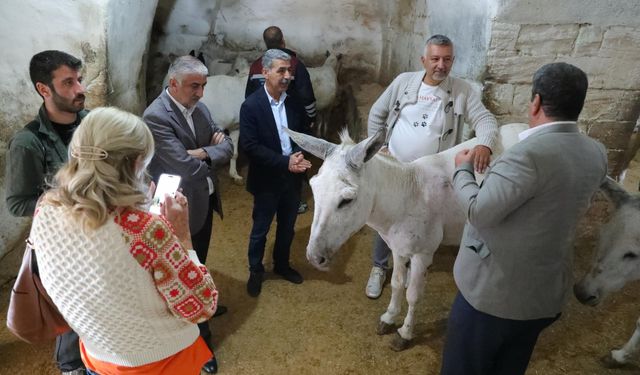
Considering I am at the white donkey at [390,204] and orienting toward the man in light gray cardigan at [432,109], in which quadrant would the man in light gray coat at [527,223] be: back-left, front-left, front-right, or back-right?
back-right

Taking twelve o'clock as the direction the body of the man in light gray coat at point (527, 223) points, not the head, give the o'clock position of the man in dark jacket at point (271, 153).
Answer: The man in dark jacket is roughly at 11 o'clock from the man in light gray coat.

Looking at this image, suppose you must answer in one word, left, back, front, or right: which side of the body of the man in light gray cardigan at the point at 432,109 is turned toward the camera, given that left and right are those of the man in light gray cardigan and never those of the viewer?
front

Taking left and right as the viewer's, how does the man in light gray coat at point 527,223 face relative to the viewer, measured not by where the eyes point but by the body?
facing away from the viewer and to the left of the viewer

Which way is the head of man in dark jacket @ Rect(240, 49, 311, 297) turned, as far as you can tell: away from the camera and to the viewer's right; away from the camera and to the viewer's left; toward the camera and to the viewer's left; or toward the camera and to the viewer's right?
toward the camera and to the viewer's right

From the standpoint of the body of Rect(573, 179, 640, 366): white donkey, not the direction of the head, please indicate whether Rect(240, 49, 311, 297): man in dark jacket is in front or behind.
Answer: in front

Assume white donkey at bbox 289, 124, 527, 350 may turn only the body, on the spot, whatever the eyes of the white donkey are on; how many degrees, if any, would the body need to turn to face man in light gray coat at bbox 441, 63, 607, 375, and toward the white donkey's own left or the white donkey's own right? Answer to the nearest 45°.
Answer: approximately 90° to the white donkey's own left

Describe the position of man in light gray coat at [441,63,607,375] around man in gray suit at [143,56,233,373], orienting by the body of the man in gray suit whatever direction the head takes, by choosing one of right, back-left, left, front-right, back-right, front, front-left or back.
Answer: front

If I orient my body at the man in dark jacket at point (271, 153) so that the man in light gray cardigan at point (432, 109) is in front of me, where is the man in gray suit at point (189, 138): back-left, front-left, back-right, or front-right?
back-right

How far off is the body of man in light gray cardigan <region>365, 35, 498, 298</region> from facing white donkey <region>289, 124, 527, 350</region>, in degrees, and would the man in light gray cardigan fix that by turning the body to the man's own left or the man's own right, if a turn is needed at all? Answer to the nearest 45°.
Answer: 0° — they already face it

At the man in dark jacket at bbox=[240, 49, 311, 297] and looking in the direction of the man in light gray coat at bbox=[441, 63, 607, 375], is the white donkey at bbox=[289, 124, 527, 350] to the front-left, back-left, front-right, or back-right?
front-left

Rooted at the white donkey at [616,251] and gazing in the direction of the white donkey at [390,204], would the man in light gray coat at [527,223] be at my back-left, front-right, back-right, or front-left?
front-left

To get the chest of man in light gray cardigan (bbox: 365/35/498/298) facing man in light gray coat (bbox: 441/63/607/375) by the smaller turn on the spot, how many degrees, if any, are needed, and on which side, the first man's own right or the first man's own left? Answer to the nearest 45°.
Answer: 0° — they already face them

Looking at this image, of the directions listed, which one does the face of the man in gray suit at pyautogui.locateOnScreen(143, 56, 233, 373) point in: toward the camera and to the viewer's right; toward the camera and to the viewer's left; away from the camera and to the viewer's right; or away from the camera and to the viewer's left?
toward the camera and to the viewer's right

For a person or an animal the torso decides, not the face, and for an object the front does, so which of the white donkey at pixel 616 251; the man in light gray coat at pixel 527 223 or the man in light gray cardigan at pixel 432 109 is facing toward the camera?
the man in light gray cardigan at pixel 432 109

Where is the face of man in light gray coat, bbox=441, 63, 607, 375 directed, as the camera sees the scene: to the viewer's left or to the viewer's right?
to the viewer's left

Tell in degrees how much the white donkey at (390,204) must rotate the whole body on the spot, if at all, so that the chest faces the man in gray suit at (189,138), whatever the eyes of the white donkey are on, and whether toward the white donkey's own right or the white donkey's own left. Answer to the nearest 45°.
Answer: approximately 45° to the white donkey's own right

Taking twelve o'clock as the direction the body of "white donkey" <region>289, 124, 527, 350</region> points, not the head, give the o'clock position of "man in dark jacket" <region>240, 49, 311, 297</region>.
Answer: The man in dark jacket is roughly at 2 o'clock from the white donkey.

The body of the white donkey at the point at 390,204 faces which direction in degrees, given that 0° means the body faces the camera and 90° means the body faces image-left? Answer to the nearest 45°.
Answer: approximately 45°

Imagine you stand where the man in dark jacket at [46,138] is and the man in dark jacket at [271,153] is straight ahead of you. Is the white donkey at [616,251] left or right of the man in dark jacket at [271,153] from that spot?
right

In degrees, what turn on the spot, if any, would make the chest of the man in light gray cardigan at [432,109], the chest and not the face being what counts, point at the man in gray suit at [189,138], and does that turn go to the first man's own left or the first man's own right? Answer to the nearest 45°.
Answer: approximately 45° to the first man's own right
